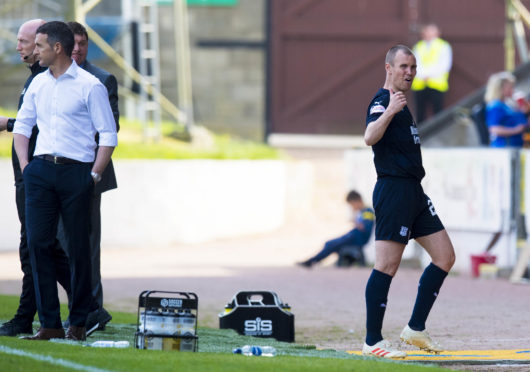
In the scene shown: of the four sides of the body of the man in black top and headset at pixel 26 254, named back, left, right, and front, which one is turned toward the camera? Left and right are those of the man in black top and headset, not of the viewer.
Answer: left

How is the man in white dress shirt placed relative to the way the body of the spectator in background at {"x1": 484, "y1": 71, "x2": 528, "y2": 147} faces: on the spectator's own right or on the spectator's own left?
on the spectator's own right

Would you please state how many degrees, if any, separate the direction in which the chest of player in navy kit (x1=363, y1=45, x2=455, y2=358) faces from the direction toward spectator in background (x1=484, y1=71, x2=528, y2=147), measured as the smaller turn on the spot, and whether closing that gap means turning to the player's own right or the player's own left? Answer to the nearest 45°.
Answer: approximately 135° to the player's own left

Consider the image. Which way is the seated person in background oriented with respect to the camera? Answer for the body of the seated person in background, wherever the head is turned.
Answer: to the viewer's left
